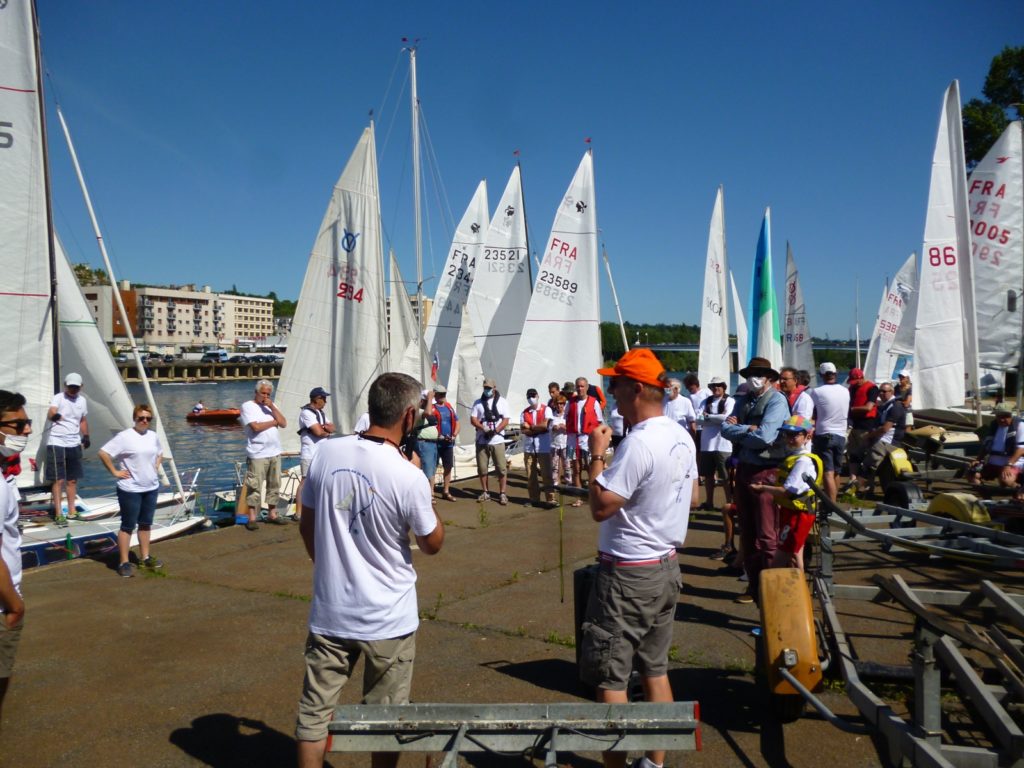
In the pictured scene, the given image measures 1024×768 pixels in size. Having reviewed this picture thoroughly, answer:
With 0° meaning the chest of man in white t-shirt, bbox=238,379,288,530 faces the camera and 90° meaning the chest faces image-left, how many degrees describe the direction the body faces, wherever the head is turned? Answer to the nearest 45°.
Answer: approximately 315°

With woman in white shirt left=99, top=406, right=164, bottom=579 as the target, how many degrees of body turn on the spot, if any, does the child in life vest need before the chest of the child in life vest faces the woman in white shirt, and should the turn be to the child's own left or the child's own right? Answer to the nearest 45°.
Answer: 0° — they already face them

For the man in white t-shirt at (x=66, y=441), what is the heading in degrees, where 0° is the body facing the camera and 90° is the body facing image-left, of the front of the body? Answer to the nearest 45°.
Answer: approximately 0°

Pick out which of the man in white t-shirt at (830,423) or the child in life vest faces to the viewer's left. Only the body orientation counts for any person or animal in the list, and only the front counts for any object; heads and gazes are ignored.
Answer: the child in life vest

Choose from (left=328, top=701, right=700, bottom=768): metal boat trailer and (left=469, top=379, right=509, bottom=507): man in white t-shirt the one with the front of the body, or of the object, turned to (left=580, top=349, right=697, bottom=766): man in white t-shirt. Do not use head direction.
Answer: (left=469, top=379, right=509, bottom=507): man in white t-shirt

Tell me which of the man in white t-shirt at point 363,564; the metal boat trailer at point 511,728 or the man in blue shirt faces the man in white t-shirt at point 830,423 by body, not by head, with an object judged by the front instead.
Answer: the man in white t-shirt at point 363,564

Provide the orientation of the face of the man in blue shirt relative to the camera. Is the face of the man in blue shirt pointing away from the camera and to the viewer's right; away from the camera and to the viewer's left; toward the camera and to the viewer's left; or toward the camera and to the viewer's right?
toward the camera and to the viewer's left

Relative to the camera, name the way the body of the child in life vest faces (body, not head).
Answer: to the viewer's left

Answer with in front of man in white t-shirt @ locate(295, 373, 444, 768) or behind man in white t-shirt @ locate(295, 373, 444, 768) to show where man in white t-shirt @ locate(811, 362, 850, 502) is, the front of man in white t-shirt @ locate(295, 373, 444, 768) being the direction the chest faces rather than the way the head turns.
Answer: in front

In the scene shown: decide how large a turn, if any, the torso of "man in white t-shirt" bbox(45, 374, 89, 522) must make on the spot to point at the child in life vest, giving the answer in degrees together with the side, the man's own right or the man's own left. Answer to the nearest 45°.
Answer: approximately 45° to the man's own left

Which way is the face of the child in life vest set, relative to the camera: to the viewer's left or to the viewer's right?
to the viewer's left
